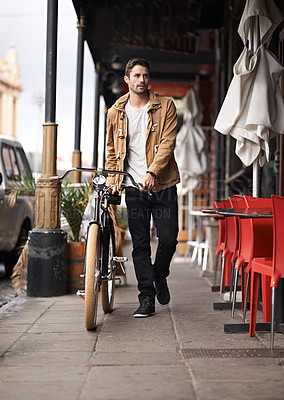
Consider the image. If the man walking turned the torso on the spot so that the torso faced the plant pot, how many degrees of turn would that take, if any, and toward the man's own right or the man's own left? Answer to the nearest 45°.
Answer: approximately 135° to the man's own right

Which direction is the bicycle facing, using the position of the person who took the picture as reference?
facing the viewer

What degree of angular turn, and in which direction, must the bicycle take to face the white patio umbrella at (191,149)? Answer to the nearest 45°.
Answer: approximately 180°

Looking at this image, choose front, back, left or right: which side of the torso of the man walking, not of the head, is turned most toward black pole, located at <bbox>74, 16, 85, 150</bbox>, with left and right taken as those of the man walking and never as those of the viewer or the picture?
back

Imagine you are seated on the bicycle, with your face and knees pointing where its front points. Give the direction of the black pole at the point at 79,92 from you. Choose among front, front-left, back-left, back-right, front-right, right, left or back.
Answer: back

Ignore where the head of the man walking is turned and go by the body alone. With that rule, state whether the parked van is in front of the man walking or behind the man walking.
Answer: behind

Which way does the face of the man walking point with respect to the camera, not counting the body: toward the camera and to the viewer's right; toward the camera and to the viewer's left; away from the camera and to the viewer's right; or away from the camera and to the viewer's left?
toward the camera and to the viewer's right

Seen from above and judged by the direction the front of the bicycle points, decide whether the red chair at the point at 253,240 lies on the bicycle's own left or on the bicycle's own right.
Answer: on the bicycle's own left
